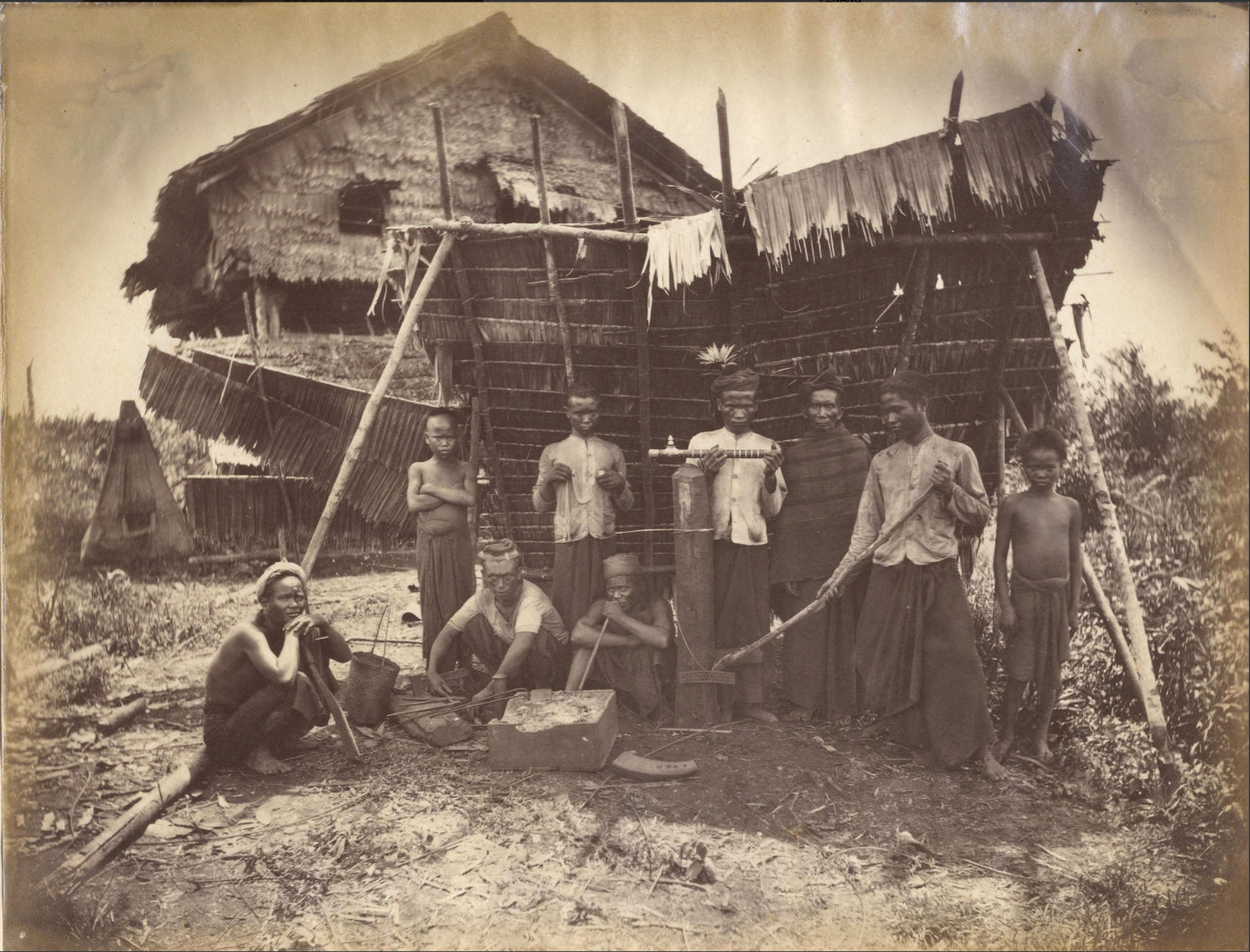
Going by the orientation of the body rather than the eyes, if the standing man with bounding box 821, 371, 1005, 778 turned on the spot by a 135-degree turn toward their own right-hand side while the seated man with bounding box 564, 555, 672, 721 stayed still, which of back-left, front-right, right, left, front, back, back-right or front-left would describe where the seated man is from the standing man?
left

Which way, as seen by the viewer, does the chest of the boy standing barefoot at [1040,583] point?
toward the camera

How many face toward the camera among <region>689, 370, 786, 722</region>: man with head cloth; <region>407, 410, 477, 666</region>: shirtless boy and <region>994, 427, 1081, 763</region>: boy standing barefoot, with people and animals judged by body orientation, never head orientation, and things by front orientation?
3

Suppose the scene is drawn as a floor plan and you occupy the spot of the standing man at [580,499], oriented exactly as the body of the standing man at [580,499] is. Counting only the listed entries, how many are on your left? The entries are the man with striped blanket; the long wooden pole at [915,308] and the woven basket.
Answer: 2

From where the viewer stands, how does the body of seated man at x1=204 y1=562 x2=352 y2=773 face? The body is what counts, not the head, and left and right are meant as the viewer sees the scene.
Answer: facing the viewer and to the right of the viewer

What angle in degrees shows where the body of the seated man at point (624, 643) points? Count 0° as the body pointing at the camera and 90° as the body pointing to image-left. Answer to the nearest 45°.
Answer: approximately 45°

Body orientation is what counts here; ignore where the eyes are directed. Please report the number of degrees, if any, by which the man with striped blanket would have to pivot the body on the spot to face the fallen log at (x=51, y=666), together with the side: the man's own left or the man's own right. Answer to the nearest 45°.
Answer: approximately 45° to the man's own right

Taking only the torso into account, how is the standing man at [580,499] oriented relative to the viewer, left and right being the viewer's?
facing the viewer
